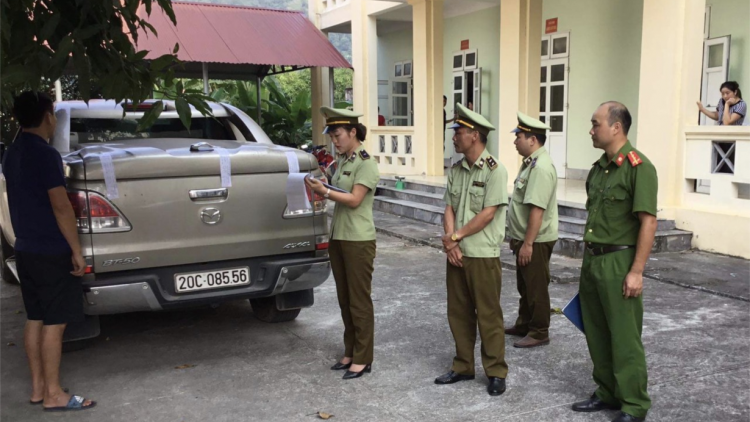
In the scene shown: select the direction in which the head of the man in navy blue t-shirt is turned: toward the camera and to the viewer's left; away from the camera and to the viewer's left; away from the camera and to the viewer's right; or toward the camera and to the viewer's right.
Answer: away from the camera and to the viewer's right

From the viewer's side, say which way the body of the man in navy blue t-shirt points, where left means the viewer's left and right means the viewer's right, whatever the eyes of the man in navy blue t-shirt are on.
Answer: facing away from the viewer and to the right of the viewer

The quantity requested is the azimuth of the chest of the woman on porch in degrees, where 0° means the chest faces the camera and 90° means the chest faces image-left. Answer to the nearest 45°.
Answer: approximately 45°

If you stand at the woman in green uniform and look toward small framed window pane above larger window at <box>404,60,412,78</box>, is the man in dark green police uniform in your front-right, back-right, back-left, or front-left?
back-right

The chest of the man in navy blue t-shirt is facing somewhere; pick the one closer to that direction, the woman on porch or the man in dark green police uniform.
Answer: the woman on porch

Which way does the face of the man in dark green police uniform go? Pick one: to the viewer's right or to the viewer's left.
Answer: to the viewer's left

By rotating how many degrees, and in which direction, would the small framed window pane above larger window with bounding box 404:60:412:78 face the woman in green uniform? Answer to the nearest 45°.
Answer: approximately 45° to its left

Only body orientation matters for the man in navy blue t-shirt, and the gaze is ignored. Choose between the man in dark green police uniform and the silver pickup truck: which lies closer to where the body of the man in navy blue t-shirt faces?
the silver pickup truck
